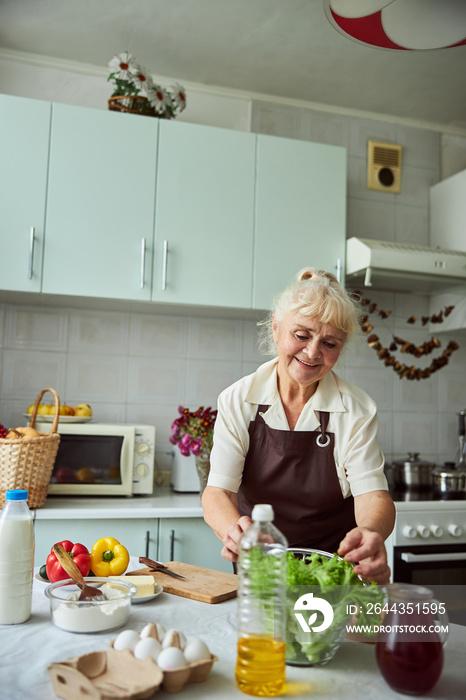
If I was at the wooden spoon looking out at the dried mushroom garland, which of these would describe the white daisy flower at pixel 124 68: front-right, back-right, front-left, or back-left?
front-left

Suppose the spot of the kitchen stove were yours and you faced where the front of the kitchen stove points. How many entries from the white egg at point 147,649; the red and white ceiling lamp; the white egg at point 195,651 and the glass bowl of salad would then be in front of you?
4

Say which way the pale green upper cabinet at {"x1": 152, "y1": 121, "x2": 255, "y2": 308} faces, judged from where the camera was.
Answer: facing the viewer

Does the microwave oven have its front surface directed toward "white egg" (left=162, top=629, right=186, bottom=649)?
yes

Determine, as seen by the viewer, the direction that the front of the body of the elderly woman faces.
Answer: toward the camera

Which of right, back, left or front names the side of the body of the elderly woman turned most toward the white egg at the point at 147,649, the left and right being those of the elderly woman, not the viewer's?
front

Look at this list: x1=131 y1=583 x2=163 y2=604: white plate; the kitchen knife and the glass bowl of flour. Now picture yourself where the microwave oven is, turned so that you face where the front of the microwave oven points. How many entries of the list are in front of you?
3

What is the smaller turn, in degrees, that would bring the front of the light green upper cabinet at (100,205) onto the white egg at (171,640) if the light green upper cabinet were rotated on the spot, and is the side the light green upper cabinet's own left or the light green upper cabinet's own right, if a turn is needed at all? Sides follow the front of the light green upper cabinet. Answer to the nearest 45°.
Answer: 0° — it already faces it

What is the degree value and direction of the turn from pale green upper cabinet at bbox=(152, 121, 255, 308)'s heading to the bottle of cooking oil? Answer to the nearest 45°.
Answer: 0° — it already faces it

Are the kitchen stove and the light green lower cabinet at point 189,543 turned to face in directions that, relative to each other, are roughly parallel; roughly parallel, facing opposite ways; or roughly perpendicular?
roughly parallel

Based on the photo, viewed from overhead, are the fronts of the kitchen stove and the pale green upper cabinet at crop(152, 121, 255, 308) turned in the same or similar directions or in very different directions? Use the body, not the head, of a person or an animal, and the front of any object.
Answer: same or similar directions

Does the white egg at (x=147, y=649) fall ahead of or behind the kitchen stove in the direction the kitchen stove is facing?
ahead

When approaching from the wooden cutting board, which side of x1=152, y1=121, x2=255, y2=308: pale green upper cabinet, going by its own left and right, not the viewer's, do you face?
front

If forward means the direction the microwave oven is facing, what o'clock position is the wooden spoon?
The wooden spoon is roughly at 12 o'clock from the microwave oven.

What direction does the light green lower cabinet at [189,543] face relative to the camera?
toward the camera
